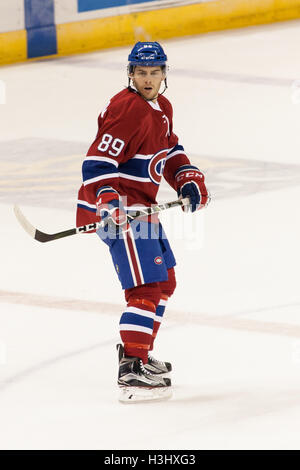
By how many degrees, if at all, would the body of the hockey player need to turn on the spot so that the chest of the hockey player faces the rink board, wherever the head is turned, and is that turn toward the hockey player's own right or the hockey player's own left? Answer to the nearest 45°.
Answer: approximately 135° to the hockey player's own left

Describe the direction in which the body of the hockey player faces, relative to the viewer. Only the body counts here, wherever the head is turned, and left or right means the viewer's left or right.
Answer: facing the viewer and to the right of the viewer
